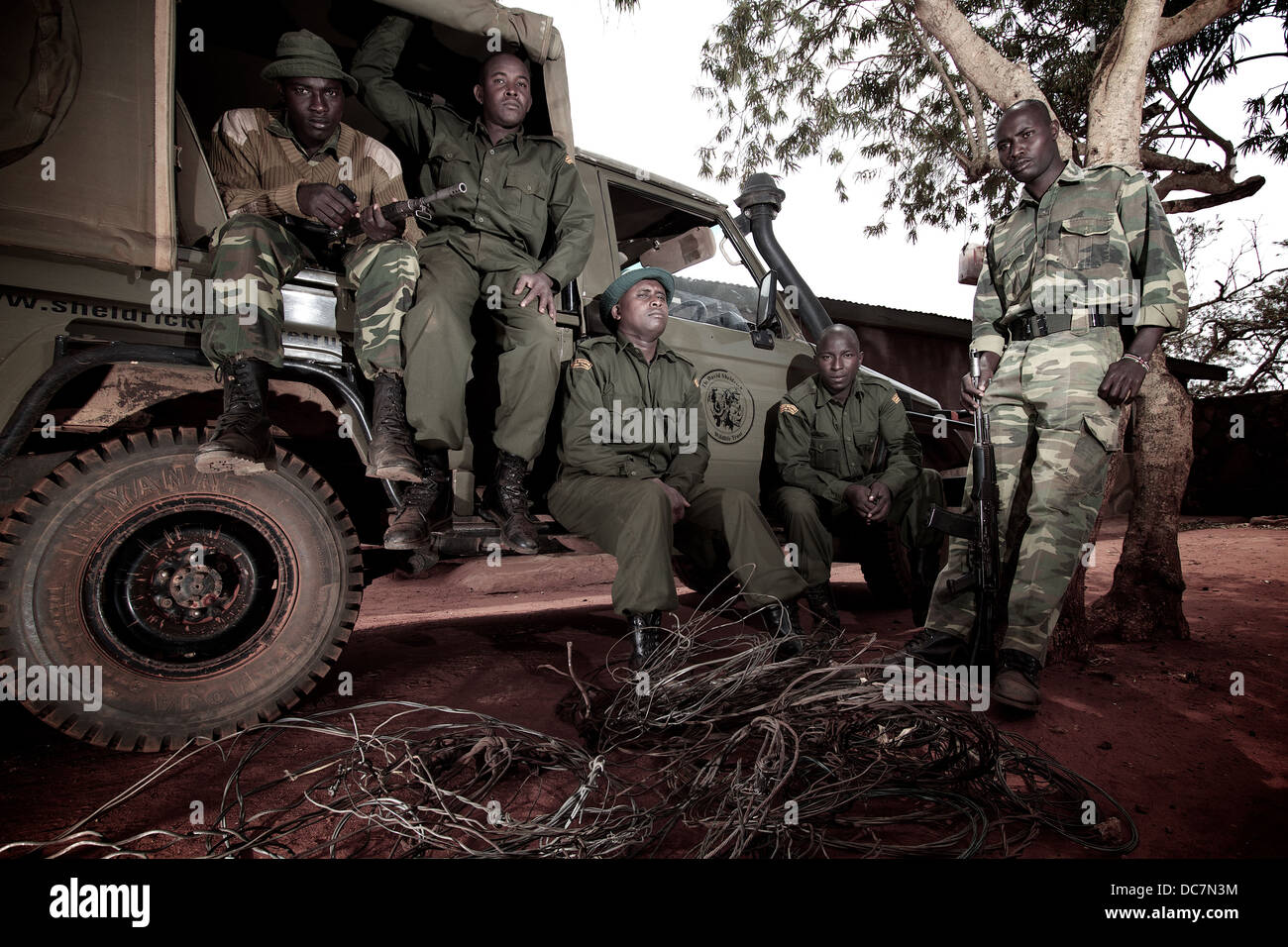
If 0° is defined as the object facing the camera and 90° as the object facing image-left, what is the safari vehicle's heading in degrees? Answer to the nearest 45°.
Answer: approximately 225°

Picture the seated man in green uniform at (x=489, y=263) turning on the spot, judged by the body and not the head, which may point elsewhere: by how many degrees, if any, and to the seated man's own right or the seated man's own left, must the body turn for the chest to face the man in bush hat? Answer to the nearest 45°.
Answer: approximately 90° to the seated man's own right

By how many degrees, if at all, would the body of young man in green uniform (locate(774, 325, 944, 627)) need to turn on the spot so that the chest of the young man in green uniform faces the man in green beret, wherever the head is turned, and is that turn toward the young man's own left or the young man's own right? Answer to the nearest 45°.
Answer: approximately 45° to the young man's own right

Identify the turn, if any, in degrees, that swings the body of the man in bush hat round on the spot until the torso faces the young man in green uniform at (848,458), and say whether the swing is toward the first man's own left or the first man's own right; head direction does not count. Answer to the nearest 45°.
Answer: approximately 90° to the first man's own left

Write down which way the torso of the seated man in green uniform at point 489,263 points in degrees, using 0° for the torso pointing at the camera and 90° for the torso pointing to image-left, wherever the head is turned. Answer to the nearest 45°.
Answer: approximately 0°
